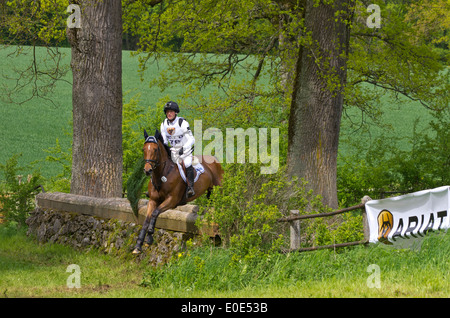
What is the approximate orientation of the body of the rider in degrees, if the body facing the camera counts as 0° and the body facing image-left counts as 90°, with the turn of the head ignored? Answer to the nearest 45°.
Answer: approximately 45°

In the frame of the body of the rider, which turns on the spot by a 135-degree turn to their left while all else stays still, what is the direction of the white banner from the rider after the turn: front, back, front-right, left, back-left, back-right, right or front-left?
front

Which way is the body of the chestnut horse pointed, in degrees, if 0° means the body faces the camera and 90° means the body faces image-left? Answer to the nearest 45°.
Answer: approximately 45°

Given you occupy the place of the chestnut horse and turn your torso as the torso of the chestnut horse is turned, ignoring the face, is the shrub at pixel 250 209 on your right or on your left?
on your left

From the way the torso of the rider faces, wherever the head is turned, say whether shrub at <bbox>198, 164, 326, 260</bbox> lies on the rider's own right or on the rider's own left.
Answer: on the rider's own left

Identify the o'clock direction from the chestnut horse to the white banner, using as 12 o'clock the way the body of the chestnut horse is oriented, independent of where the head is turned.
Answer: The white banner is roughly at 8 o'clock from the chestnut horse.

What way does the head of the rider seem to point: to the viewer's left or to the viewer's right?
to the viewer's left
